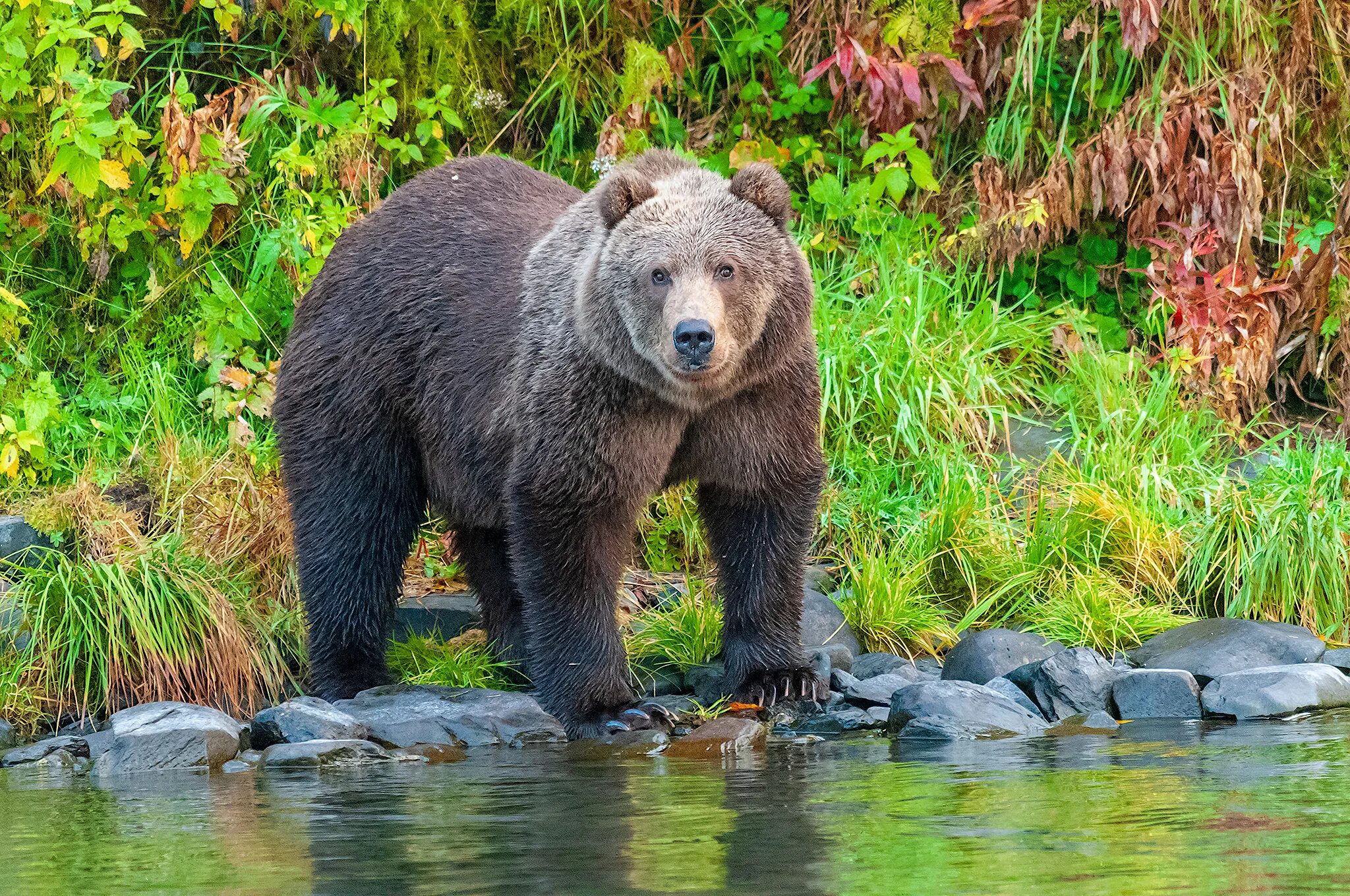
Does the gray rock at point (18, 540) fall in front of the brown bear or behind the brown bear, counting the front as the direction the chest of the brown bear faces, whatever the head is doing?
behind

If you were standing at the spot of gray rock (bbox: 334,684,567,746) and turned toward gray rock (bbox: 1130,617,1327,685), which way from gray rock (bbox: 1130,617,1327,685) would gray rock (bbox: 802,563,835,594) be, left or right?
left

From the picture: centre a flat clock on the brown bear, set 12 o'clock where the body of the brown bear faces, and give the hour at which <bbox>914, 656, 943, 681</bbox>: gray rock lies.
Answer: The gray rock is roughly at 10 o'clock from the brown bear.

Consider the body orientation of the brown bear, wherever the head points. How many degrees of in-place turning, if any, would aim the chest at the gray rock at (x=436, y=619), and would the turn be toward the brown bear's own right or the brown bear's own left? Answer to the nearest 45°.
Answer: approximately 135° to the brown bear's own left

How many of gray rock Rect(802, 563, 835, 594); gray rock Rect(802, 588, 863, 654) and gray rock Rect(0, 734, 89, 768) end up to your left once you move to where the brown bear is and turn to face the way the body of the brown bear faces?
2

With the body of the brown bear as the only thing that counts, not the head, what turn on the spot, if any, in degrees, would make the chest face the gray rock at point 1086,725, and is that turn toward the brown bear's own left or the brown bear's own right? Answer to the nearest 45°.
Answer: approximately 45° to the brown bear's own left

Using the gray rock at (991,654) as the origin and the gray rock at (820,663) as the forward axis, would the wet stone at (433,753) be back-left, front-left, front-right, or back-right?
front-left

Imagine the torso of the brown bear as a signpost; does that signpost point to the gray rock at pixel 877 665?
no

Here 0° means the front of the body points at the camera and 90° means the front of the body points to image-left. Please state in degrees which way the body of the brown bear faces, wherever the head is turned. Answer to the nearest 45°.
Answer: approximately 315°

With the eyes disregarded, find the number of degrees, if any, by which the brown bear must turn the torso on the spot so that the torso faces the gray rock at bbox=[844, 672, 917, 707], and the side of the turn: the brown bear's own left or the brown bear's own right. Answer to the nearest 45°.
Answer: approximately 45° to the brown bear's own left

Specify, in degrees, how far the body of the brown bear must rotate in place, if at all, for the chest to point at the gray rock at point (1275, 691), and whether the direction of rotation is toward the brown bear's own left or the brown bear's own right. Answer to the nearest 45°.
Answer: approximately 45° to the brown bear's own left

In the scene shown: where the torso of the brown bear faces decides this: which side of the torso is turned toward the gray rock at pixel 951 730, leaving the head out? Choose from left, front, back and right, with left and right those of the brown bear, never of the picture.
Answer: front
